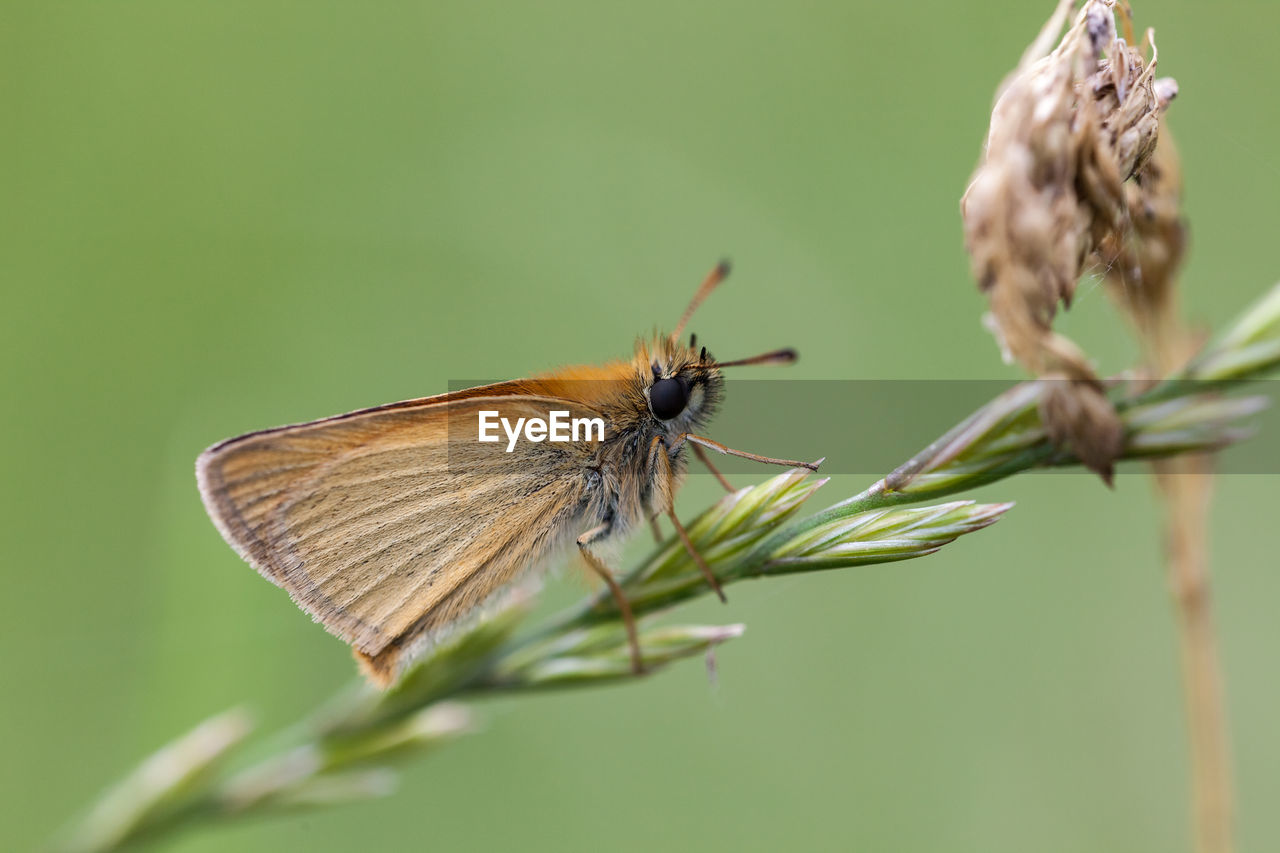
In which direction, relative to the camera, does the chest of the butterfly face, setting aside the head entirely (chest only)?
to the viewer's right

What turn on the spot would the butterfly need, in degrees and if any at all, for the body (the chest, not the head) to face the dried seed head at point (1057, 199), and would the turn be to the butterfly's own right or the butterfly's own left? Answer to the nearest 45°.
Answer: approximately 45° to the butterfly's own right

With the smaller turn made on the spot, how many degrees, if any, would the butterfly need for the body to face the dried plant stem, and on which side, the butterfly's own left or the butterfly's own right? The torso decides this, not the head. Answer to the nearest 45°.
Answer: approximately 45° to the butterfly's own right

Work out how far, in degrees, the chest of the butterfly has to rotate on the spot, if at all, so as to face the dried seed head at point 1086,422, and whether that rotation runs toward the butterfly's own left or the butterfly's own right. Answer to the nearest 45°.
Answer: approximately 45° to the butterfly's own right
